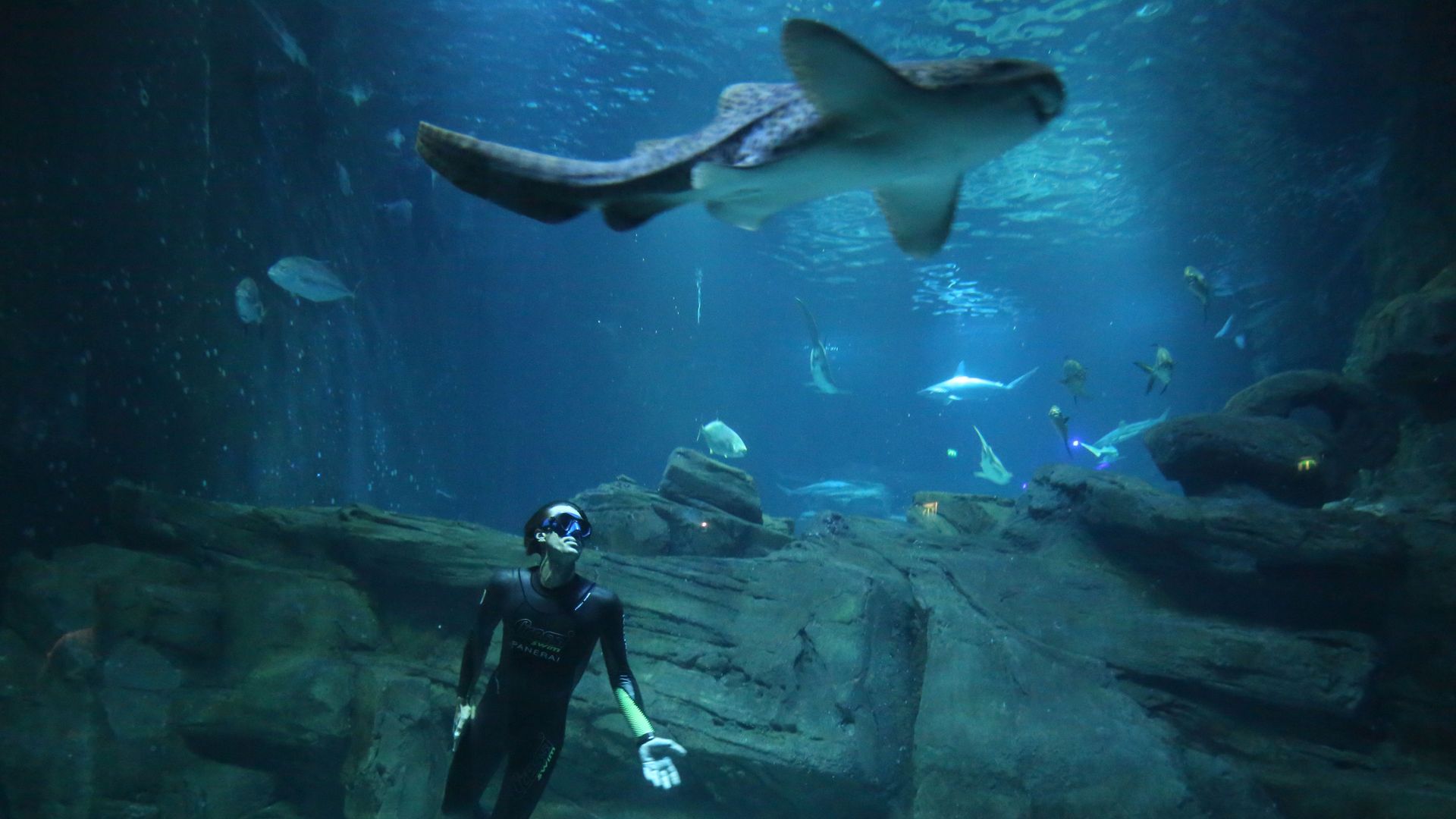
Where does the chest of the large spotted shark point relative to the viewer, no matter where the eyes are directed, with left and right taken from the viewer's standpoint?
facing to the right of the viewer

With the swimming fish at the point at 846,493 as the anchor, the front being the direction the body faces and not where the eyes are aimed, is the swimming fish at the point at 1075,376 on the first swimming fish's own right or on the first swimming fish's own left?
on the first swimming fish's own right

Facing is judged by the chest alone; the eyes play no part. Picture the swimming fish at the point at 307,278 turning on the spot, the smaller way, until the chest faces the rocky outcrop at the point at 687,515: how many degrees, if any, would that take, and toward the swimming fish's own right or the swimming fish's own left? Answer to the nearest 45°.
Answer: approximately 135° to the swimming fish's own left

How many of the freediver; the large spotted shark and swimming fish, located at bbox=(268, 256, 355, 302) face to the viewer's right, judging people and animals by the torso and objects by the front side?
1

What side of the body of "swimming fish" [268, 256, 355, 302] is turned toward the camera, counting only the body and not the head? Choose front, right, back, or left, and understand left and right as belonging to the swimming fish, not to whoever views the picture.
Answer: left
